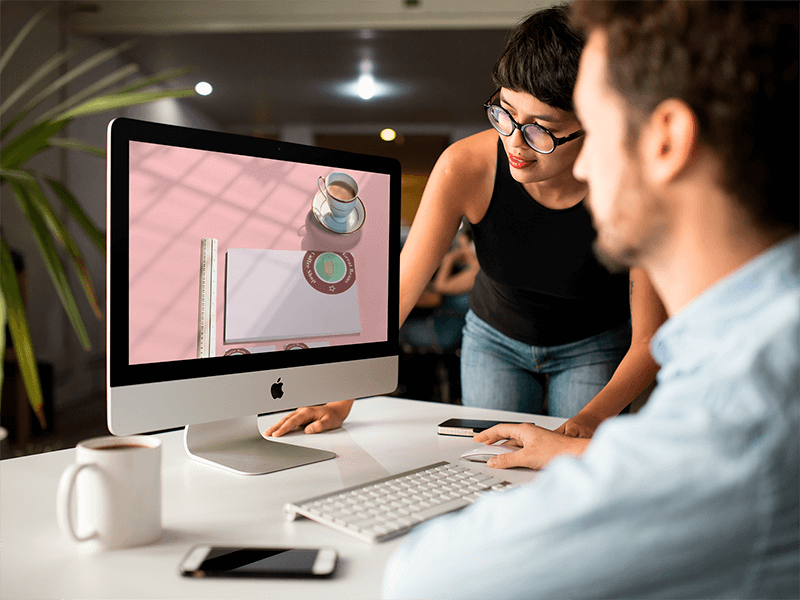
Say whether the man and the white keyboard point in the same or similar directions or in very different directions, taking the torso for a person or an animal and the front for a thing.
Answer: very different directions

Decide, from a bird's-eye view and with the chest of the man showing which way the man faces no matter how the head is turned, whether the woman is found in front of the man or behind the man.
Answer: in front

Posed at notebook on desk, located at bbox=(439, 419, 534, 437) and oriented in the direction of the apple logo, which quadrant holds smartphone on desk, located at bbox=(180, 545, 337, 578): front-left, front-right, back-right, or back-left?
front-left

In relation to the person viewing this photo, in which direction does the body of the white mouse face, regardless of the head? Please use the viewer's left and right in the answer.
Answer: facing to the left of the viewer

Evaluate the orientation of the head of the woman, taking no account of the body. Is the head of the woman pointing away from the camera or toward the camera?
toward the camera

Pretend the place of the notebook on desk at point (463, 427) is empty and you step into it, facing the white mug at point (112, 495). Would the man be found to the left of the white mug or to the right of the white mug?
left

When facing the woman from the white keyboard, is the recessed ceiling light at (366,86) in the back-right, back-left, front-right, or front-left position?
front-left

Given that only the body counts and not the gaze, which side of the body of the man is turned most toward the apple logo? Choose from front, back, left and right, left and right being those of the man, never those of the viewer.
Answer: front

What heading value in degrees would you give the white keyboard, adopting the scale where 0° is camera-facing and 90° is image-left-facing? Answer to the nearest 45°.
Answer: approximately 315°

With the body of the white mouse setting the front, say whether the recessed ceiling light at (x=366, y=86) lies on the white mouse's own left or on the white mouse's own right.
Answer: on the white mouse's own right

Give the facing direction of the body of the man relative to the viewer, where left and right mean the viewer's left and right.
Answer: facing away from the viewer and to the left of the viewer
